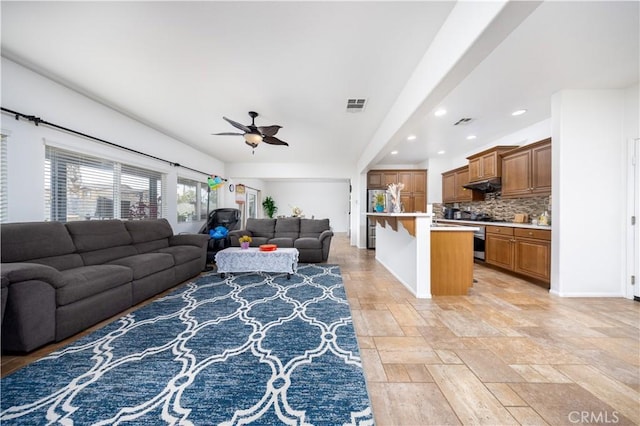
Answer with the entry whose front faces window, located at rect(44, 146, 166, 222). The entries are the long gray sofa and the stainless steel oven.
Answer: the stainless steel oven

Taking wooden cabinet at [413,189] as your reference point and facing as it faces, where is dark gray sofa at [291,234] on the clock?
The dark gray sofa is roughly at 2 o'clock from the wooden cabinet.

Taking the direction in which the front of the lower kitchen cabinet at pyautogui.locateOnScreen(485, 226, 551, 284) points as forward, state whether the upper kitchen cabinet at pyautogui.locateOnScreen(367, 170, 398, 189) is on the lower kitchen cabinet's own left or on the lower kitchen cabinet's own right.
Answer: on the lower kitchen cabinet's own right

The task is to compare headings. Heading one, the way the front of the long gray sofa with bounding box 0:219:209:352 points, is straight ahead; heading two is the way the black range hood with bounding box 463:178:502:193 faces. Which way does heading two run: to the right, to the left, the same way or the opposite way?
the opposite way

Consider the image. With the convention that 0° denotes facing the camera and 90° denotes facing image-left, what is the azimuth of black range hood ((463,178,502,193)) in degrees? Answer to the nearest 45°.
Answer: approximately 45°

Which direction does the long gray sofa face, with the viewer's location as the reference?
facing the viewer and to the right of the viewer

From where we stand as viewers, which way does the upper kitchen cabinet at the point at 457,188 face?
facing the viewer and to the left of the viewer

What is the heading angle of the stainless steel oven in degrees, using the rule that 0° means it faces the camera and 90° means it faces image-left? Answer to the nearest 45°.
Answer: approximately 45°

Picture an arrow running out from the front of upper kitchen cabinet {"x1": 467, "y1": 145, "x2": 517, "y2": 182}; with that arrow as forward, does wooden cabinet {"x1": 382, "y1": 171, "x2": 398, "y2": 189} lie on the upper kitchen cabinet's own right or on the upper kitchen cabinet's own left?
on the upper kitchen cabinet's own right

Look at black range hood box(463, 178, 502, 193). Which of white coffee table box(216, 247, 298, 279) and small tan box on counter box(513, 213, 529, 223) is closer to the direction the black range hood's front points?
the white coffee table

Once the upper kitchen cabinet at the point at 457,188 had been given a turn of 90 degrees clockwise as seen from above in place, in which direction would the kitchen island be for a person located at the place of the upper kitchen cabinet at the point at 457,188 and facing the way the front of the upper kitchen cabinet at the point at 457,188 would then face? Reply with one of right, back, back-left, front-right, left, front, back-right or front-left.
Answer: back-left

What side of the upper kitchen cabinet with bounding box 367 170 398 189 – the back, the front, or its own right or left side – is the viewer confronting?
front

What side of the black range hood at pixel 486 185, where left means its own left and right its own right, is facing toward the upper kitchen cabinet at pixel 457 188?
right

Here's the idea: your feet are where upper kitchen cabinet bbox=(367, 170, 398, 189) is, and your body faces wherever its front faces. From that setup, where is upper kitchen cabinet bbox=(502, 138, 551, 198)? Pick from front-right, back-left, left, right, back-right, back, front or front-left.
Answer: front-left
